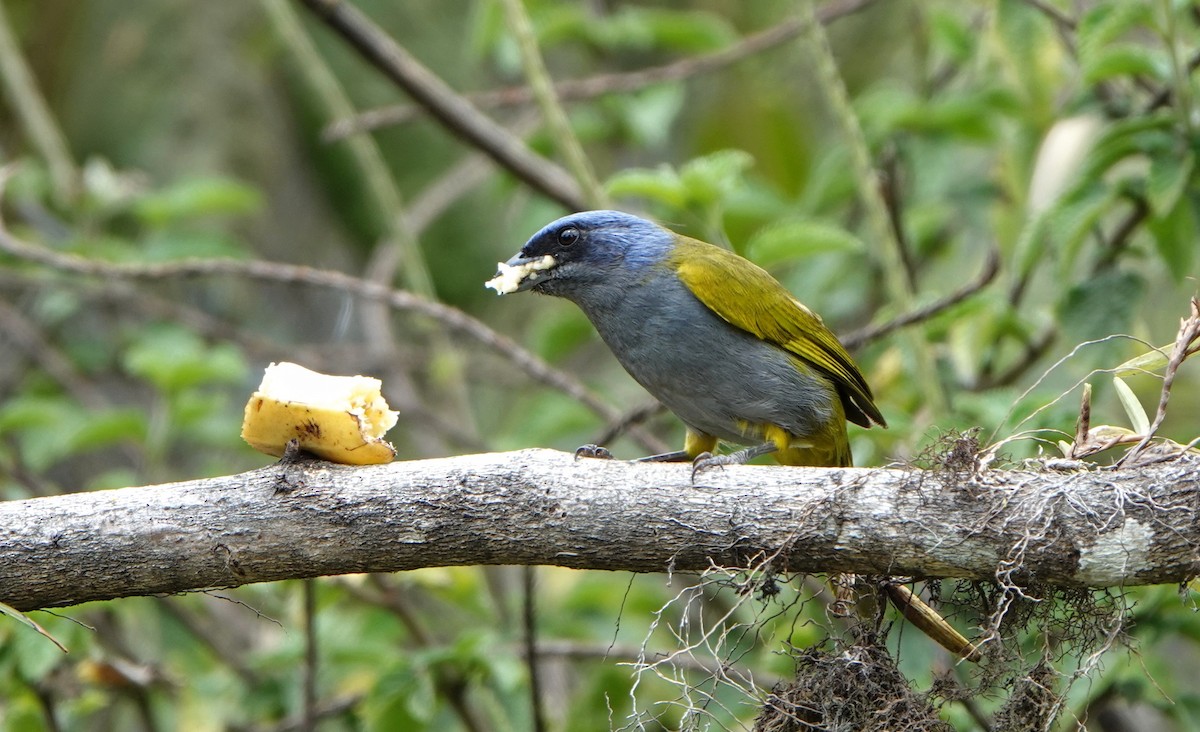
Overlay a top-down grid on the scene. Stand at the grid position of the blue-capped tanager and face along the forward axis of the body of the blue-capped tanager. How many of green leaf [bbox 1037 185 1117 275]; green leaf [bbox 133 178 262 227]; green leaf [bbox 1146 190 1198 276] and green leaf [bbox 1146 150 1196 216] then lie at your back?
3

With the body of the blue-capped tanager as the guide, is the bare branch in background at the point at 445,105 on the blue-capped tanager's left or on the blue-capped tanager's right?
on the blue-capped tanager's right

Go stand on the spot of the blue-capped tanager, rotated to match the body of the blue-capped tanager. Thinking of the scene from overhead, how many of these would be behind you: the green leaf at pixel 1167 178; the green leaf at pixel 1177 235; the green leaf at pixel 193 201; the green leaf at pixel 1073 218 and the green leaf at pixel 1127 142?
4

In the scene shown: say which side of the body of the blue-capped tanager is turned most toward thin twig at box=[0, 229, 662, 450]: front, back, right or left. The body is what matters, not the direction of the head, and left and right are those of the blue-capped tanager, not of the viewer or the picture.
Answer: front

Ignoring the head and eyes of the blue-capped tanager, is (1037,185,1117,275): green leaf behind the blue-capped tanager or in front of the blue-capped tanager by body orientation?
behind

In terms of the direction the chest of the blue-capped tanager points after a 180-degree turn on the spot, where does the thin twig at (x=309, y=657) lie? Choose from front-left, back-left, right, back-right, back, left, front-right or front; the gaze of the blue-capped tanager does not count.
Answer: back

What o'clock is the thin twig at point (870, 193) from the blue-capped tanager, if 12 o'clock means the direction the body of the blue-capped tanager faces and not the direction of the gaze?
The thin twig is roughly at 5 o'clock from the blue-capped tanager.

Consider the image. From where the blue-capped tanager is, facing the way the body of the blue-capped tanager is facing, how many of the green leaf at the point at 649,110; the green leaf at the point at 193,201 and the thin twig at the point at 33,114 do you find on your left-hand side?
0

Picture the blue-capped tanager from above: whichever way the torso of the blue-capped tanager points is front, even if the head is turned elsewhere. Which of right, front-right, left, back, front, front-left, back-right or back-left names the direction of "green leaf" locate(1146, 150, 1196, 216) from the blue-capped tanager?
back

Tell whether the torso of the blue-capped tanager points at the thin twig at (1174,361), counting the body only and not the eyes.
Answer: no

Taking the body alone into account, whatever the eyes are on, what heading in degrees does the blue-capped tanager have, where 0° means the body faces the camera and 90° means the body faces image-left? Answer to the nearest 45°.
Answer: approximately 90°

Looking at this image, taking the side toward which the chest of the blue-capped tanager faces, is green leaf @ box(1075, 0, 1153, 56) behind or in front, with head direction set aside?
behind

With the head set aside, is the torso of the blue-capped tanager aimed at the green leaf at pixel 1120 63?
no

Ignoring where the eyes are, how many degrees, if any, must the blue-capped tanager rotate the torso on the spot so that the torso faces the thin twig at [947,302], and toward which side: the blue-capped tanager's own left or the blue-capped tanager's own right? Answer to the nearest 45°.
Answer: approximately 180°

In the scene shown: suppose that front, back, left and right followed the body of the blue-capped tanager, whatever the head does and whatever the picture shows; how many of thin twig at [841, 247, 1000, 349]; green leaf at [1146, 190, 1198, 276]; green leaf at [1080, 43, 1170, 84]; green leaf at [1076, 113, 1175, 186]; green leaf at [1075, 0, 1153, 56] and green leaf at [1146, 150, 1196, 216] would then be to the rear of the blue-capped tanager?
6

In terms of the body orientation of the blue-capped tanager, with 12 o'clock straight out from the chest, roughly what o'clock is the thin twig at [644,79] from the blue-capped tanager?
The thin twig is roughly at 3 o'clock from the blue-capped tanager.

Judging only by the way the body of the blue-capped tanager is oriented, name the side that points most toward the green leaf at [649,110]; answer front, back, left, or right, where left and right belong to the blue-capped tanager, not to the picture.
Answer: right

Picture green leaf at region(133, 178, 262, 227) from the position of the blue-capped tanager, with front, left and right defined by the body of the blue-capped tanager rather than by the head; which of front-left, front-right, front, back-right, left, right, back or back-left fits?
front-right

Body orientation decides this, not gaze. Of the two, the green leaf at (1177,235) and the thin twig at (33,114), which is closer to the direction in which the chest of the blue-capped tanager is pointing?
the thin twig
